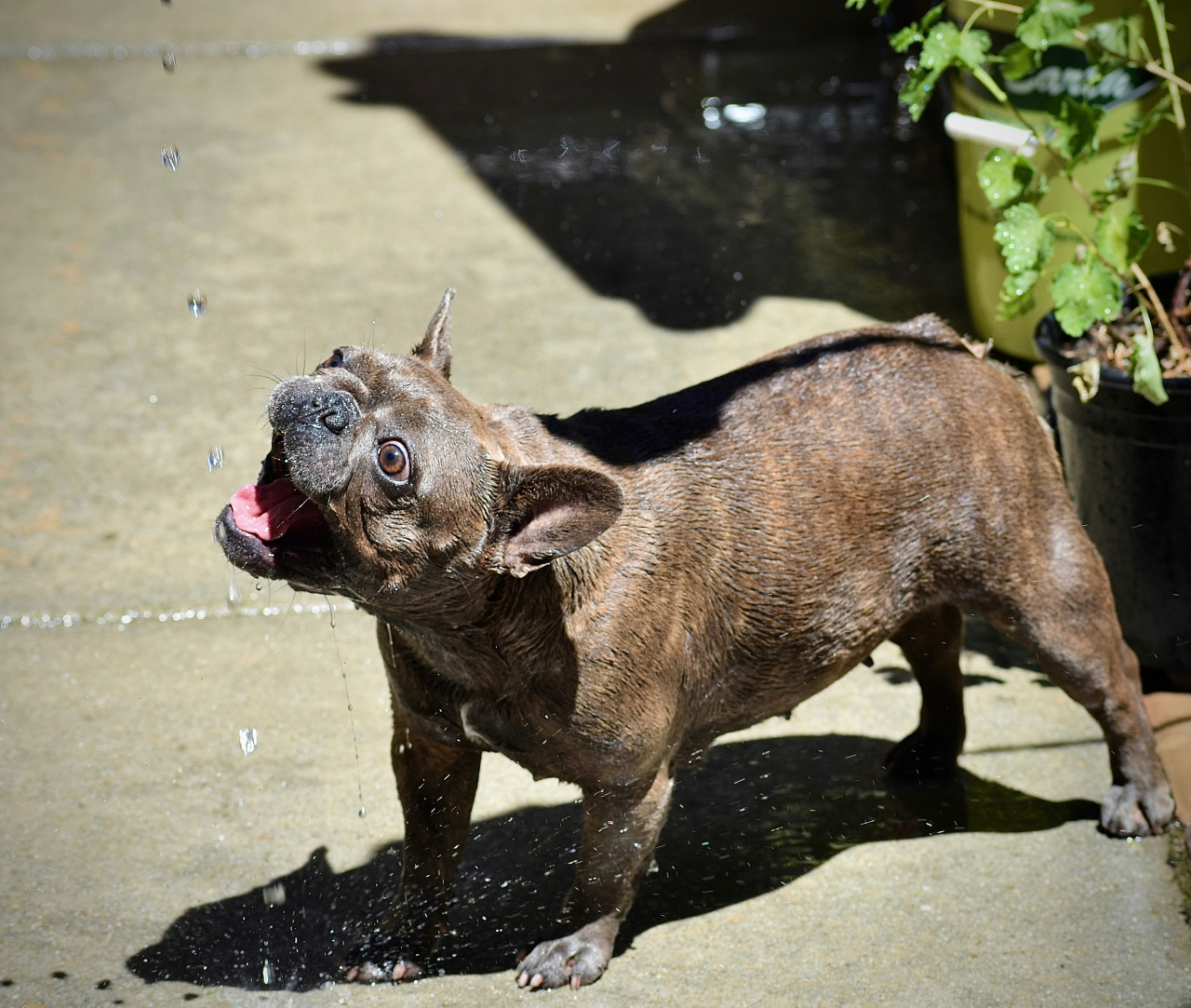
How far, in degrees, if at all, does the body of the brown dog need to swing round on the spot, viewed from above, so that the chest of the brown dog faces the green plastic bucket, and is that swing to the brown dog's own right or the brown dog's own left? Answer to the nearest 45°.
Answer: approximately 180°

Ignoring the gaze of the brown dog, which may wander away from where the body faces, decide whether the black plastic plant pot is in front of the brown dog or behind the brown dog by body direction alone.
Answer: behind

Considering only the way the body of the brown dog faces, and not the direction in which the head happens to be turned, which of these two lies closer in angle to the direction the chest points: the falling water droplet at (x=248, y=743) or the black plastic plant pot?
the falling water droplet

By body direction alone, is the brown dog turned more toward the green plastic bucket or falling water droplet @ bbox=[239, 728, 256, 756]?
the falling water droplet

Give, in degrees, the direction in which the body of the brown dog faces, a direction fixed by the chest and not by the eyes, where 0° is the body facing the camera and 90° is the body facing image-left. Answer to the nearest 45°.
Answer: approximately 45°

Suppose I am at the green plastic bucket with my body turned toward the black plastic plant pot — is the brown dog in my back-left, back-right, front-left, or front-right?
front-right

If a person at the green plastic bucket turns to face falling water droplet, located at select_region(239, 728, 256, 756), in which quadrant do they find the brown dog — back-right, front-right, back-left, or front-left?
front-left
